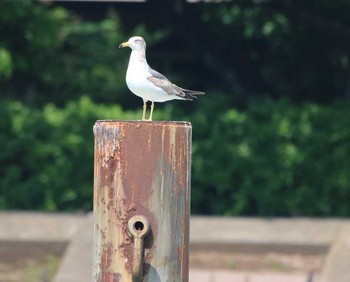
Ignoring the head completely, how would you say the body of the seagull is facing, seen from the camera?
to the viewer's left
